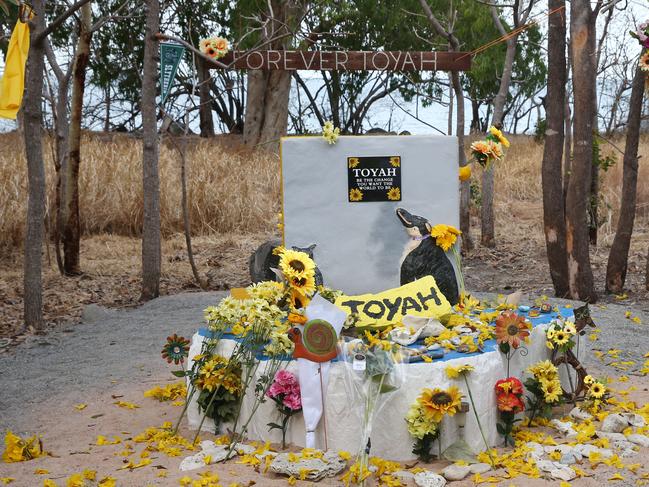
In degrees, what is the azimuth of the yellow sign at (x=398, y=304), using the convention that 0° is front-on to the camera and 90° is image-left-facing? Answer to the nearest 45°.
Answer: approximately 0°

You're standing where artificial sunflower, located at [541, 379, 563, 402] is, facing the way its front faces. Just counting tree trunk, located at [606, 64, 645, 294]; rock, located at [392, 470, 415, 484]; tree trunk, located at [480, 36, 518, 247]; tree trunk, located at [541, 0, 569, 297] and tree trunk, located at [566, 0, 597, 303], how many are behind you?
4

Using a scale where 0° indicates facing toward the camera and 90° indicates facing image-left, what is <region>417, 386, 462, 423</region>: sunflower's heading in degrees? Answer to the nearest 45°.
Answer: approximately 0°

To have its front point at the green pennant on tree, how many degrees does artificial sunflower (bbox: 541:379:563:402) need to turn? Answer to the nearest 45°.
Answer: approximately 135° to its right

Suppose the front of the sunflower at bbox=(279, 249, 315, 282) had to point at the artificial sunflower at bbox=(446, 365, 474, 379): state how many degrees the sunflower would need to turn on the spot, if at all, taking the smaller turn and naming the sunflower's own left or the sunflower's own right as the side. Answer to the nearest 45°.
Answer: approximately 45° to the sunflower's own left

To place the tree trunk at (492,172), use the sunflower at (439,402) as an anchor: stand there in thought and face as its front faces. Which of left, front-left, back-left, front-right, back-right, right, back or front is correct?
back

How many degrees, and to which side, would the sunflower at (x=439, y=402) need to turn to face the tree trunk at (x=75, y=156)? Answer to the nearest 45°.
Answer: approximately 135° to its right

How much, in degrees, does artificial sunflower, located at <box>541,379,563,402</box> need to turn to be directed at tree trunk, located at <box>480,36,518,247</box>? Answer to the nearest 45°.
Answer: approximately 180°
